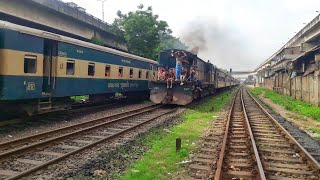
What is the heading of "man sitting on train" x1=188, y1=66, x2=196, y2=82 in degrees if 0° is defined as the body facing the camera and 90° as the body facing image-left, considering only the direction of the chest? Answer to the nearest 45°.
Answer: approximately 45°

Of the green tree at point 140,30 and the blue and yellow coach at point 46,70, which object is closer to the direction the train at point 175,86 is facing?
the blue and yellow coach

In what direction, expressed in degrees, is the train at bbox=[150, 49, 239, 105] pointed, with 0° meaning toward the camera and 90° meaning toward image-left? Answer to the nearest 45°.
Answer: approximately 45°

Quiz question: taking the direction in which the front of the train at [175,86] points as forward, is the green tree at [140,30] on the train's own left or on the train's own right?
on the train's own right
